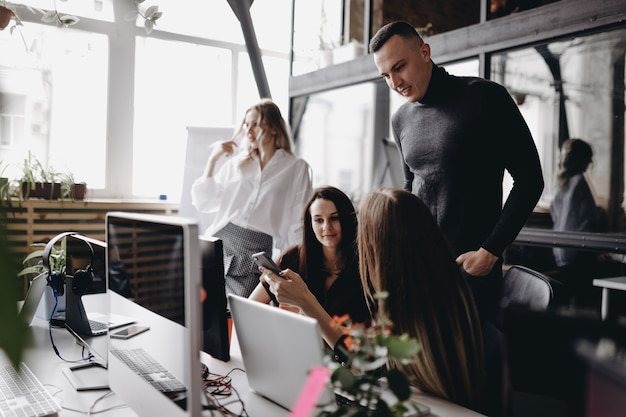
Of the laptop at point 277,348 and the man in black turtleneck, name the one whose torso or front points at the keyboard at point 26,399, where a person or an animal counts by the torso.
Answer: the man in black turtleneck

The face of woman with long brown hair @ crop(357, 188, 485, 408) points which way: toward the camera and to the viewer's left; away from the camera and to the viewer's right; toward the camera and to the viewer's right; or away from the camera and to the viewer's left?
away from the camera and to the viewer's left

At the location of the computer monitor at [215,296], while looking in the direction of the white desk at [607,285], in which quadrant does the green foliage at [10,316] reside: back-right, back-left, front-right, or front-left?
back-right

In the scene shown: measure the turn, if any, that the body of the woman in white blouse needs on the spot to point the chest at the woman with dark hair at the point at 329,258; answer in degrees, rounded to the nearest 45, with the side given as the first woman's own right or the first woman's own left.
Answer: approximately 45° to the first woman's own left

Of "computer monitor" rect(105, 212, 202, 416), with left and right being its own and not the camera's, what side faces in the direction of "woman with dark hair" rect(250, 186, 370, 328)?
back

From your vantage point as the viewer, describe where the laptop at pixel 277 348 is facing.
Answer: facing away from the viewer and to the right of the viewer

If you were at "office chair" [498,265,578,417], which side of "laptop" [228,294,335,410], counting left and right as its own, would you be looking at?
right

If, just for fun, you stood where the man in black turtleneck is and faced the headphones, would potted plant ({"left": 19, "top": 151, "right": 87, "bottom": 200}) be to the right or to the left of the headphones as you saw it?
right

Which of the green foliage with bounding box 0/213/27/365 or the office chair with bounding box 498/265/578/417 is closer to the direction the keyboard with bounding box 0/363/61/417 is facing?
the green foliage
